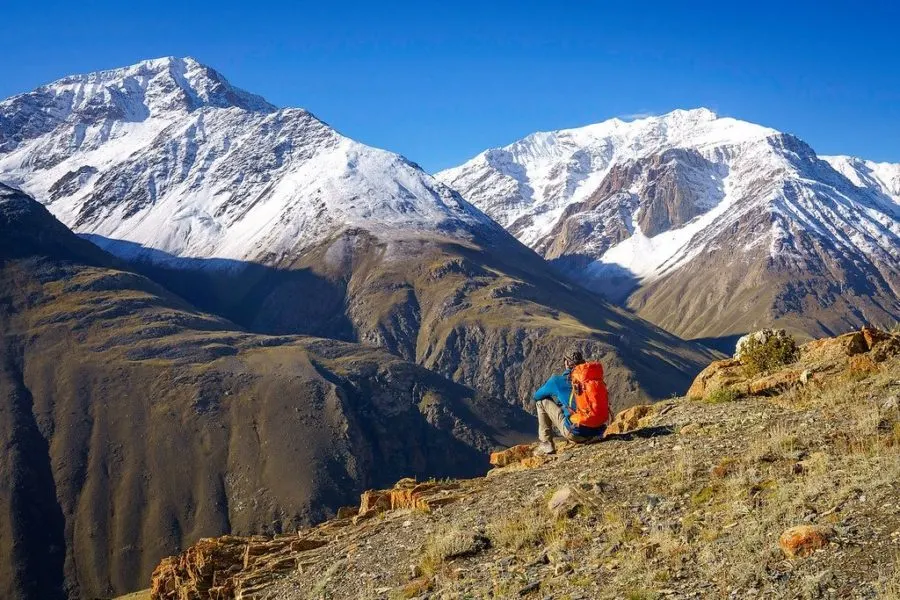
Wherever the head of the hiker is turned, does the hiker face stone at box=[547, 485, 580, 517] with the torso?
no

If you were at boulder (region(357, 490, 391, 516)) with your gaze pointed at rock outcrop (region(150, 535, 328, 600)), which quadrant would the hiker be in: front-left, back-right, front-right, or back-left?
back-left

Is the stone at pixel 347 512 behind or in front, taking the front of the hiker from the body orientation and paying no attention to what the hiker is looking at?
in front

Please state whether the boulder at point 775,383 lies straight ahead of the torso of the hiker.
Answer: no

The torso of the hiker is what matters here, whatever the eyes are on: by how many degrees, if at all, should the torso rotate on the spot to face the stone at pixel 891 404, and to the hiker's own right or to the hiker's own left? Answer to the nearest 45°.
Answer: approximately 180°

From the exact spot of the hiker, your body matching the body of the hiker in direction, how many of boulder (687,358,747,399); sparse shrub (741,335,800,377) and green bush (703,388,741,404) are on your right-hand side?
3

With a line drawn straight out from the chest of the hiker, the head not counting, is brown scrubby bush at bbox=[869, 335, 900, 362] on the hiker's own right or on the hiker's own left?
on the hiker's own right

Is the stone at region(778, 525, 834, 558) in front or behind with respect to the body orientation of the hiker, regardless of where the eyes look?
behind

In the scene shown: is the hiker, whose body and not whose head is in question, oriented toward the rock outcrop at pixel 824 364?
no

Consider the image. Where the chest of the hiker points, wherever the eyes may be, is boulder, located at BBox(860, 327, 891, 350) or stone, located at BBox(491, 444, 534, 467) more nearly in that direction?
the stone

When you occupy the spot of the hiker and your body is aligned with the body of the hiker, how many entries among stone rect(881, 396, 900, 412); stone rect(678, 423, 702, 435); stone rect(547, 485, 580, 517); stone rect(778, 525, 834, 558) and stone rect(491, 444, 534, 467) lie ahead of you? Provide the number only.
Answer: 1

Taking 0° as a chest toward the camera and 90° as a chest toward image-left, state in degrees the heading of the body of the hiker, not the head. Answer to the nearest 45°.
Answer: approximately 135°

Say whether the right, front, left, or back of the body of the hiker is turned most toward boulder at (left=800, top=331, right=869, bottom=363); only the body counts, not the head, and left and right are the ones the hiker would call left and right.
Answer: right
